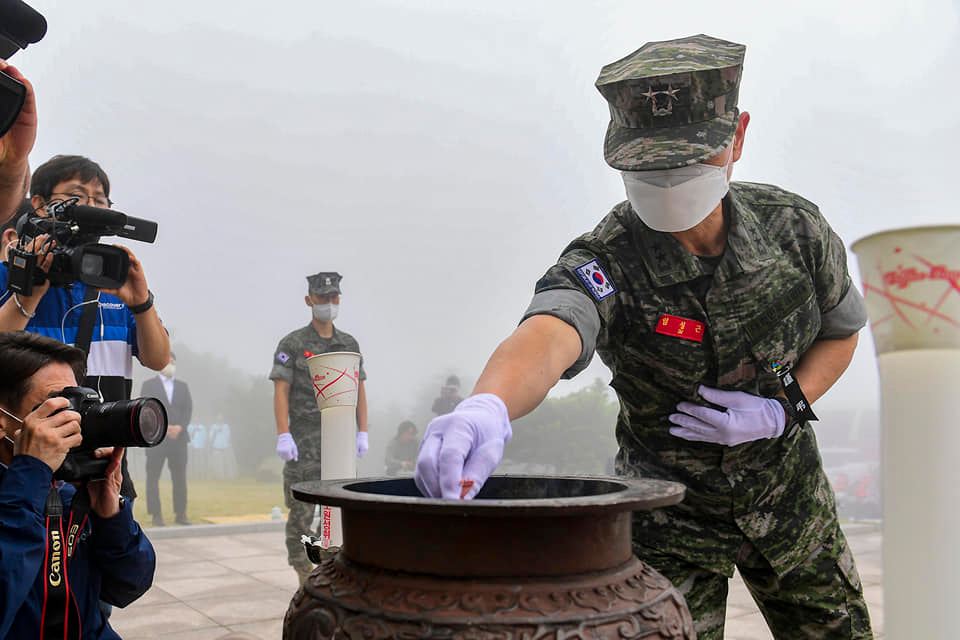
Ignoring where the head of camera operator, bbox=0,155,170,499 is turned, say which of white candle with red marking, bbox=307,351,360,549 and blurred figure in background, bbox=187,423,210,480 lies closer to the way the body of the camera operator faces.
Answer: the white candle with red marking

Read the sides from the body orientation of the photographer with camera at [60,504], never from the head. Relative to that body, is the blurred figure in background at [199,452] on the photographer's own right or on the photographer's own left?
on the photographer's own left

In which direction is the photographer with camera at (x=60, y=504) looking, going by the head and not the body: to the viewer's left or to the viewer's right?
to the viewer's right

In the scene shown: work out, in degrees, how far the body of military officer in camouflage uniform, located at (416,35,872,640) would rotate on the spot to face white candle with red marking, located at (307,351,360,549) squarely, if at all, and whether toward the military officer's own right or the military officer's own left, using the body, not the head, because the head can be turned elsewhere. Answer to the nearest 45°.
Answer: approximately 90° to the military officer's own right

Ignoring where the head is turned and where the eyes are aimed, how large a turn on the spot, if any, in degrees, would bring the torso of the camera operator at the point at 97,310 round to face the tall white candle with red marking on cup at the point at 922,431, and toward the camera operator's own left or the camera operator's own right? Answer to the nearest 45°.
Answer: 0° — they already face it

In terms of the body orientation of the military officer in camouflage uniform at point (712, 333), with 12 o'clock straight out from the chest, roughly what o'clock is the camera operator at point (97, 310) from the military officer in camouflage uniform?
The camera operator is roughly at 2 o'clock from the military officer in camouflage uniform.

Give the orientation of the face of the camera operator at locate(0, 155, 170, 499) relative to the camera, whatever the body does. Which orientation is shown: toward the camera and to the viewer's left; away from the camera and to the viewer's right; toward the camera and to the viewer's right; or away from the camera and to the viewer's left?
toward the camera and to the viewer's right

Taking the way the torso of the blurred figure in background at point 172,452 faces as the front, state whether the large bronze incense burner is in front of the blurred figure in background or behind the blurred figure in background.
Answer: in front

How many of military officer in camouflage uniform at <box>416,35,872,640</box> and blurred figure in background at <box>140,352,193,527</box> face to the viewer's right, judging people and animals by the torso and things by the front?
0

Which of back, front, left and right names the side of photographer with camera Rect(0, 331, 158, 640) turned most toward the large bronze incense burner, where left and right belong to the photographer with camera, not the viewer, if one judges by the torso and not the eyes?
front

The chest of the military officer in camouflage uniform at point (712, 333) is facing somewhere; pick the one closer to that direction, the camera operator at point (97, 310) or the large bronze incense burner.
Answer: the large bronze incense burner

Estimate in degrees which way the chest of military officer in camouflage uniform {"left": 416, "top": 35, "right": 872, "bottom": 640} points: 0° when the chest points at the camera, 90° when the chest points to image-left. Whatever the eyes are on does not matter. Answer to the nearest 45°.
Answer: approximately 45°
